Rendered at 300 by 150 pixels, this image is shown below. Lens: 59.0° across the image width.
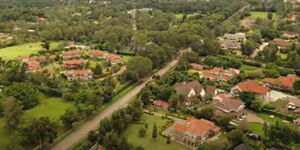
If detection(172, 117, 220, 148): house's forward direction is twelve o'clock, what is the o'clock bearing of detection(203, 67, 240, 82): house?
detection(203, 67, 240, 82): house is roughly at 5 o'clock from detection(172, 117, 220, 148): house.

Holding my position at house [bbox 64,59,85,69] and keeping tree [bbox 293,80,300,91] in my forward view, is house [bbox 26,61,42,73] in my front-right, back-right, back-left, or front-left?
back-right

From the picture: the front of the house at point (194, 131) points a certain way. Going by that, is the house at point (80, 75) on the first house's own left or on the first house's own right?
on the first house's own right

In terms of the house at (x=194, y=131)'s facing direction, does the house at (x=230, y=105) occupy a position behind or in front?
behind

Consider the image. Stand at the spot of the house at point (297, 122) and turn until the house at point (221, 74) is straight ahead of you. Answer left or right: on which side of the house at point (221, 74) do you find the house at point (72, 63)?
left

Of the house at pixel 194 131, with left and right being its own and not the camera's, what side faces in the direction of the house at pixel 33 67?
right

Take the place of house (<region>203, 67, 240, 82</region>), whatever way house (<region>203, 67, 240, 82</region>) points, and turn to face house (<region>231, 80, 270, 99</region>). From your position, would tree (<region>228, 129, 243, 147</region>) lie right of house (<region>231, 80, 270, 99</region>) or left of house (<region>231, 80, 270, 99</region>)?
right

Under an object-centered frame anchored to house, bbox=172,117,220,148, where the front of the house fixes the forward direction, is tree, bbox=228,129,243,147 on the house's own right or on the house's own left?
on the house's own left

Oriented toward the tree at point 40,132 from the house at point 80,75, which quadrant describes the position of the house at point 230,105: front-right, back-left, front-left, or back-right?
front-left

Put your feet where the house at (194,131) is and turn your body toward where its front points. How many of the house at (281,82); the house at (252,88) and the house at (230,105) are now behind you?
3

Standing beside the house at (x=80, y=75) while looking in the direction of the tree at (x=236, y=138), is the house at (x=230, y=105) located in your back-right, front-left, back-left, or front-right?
front-left

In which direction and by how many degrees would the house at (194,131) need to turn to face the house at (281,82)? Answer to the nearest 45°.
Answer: approximately 180°

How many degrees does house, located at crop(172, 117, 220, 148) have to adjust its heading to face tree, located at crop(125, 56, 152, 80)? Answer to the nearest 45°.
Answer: approximately 90° to its right

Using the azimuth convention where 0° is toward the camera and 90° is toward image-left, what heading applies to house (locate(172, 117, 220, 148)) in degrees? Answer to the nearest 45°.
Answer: approximately 45°

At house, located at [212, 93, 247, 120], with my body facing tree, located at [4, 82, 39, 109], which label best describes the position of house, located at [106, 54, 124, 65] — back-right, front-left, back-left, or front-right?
front-right

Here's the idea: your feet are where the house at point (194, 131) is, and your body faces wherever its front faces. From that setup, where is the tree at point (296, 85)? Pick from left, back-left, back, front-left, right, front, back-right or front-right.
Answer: back

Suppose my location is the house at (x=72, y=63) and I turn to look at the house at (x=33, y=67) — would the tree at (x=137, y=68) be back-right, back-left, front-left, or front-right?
back-left
